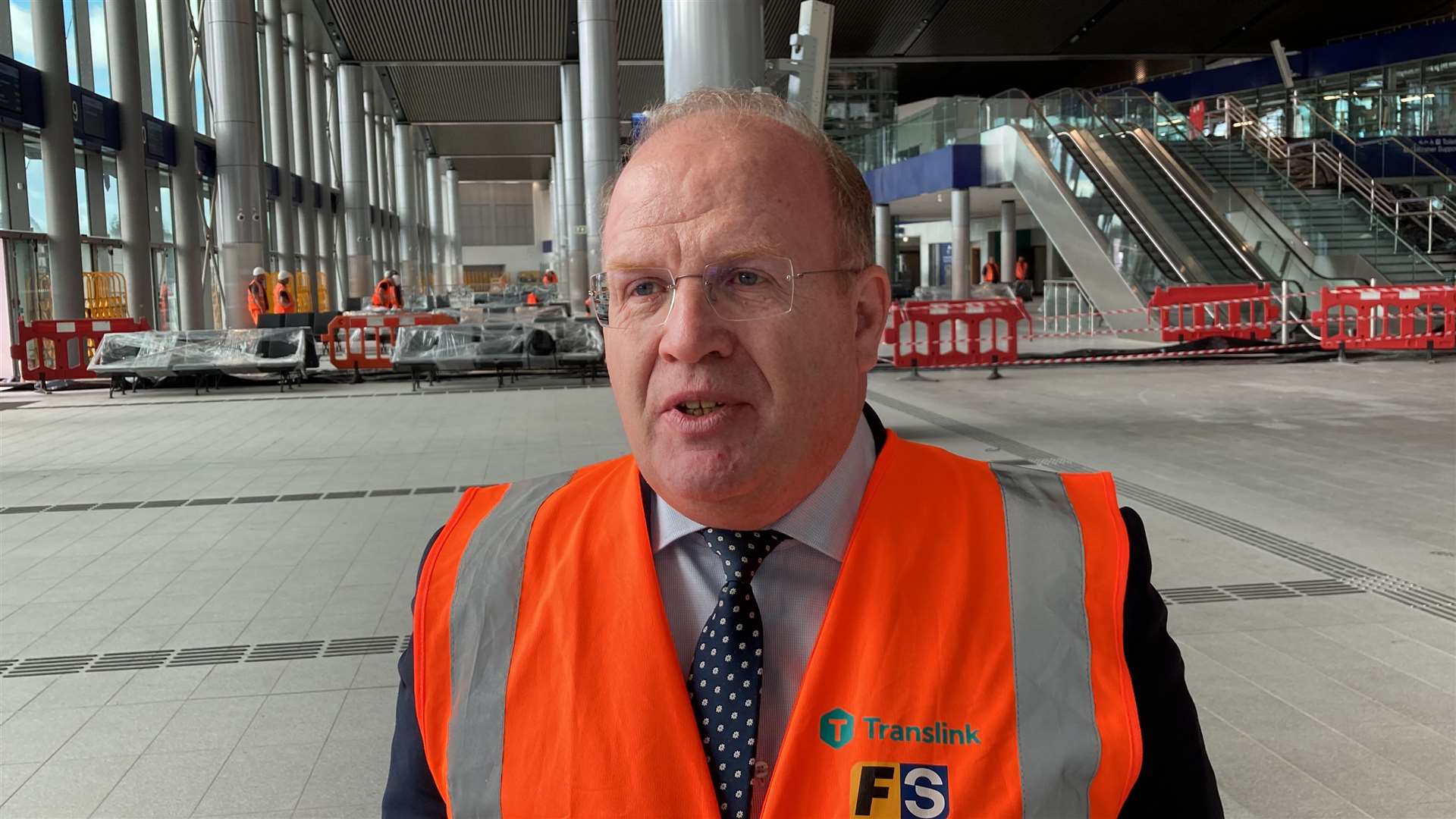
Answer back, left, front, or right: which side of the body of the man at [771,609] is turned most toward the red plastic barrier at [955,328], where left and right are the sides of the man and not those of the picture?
back

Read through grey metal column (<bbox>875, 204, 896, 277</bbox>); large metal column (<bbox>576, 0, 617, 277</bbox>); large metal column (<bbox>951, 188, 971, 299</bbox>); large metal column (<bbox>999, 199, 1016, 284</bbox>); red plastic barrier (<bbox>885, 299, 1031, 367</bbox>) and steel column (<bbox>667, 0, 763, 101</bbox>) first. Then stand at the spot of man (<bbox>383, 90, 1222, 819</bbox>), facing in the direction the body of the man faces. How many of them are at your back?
6

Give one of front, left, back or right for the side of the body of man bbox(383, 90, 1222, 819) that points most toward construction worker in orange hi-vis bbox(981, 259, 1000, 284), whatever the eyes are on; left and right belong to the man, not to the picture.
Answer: back

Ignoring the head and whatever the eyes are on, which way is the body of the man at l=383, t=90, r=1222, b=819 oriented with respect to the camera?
toward the camera

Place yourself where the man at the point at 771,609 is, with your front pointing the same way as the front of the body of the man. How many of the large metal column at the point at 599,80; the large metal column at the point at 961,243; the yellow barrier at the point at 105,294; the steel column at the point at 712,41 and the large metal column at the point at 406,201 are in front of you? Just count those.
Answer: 0

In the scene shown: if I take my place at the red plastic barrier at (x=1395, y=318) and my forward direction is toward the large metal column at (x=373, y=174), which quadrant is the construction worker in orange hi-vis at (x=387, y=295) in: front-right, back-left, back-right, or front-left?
front-left

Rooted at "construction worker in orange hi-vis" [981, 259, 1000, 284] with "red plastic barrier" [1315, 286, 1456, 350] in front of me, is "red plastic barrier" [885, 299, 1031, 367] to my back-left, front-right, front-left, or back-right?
front-right

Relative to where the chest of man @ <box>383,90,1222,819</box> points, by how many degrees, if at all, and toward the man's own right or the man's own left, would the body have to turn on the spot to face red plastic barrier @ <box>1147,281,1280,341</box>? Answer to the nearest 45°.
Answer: approximately 180°

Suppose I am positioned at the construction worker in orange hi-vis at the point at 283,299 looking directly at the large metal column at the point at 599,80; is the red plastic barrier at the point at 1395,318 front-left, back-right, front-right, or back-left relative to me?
front-right

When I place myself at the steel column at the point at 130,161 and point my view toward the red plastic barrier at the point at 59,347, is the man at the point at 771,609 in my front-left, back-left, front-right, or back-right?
front-left

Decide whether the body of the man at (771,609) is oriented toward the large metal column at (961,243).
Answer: no

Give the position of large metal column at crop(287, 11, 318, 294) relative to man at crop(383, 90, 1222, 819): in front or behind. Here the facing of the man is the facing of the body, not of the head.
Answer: behind

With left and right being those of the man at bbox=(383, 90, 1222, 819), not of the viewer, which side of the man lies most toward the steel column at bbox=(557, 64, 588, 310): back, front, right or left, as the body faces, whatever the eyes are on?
back

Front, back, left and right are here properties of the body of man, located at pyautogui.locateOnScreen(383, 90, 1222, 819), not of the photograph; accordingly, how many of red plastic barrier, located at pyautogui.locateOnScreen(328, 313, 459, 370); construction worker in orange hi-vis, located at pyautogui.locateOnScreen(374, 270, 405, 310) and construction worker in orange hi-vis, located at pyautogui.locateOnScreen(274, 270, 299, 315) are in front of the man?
0

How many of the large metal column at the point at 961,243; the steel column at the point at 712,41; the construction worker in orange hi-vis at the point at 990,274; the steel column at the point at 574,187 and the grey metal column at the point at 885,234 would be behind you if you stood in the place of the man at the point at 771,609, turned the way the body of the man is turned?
5

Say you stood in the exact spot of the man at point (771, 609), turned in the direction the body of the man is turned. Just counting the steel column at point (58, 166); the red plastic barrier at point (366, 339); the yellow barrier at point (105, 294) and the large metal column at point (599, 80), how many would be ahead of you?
0

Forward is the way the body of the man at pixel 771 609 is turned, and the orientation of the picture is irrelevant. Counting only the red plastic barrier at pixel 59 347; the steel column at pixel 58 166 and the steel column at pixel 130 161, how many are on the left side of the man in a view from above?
0

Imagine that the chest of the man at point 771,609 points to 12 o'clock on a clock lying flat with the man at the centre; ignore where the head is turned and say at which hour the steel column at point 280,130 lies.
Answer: The steel column is roughly at 5 o'clock from the man.

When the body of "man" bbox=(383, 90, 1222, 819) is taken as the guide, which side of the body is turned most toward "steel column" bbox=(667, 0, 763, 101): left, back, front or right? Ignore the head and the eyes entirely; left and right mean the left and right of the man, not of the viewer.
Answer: back

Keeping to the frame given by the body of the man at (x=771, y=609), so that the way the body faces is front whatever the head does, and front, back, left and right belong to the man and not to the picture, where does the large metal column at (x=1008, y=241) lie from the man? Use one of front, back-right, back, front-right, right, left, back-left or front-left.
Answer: back
